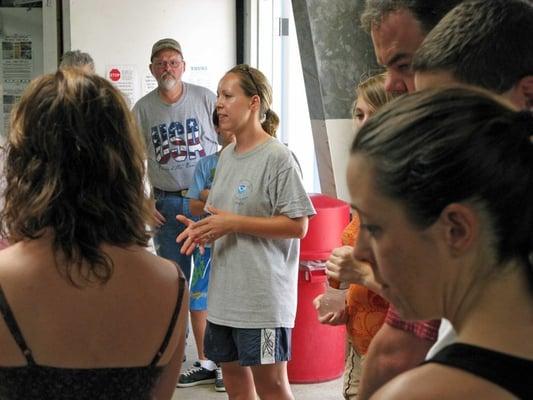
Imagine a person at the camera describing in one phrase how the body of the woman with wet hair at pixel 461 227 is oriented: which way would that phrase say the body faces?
to the viewer's left

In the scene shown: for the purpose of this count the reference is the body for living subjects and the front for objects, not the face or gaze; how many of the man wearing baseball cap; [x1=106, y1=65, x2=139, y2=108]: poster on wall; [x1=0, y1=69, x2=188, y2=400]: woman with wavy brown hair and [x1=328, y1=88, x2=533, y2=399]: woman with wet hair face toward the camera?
2

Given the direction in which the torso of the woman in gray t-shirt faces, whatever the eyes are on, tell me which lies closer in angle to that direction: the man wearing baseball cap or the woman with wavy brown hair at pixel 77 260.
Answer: the woman with wavy brown hair

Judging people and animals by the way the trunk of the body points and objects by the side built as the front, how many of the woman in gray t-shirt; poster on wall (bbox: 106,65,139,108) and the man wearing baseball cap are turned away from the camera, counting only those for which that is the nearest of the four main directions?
0

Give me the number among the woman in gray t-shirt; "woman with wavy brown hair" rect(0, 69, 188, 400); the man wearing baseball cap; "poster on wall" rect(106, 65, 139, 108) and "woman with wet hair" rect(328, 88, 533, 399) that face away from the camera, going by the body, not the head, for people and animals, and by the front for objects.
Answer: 1

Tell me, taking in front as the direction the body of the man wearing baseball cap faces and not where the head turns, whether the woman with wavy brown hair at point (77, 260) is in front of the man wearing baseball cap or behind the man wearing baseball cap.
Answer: in front

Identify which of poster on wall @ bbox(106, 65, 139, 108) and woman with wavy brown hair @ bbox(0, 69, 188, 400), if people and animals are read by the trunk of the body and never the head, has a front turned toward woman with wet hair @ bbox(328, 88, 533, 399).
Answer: the poster on wall

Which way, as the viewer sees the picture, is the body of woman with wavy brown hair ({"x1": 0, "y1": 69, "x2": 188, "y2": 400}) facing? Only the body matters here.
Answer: away from the camera

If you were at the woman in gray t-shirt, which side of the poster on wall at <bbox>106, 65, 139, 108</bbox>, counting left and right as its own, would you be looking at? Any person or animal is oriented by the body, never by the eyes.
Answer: front

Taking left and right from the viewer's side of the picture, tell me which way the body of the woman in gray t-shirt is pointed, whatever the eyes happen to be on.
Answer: facing the viewer and to the left of the viewer

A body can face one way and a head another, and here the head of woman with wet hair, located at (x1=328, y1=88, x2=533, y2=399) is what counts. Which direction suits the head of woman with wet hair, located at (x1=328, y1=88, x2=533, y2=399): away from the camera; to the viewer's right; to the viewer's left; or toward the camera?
to the viewer's left

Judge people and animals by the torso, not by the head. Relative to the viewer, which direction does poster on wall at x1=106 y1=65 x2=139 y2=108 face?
toward the camera

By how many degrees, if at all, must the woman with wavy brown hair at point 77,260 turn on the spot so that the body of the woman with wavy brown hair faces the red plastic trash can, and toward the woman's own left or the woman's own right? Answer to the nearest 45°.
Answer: approximately 45° to the woman's own right

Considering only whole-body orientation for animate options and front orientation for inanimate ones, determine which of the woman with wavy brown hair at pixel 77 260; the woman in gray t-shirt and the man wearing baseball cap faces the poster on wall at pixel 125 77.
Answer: the woman with wavy brown hair

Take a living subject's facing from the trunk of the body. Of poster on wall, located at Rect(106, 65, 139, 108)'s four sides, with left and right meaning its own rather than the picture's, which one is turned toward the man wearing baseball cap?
front

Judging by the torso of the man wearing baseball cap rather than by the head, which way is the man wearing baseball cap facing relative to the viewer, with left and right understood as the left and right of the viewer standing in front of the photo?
facing the viewer

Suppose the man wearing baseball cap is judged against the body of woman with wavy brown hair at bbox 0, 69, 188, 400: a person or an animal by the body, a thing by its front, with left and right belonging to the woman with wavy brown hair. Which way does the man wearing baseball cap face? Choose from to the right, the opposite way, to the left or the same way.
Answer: the opposite way
